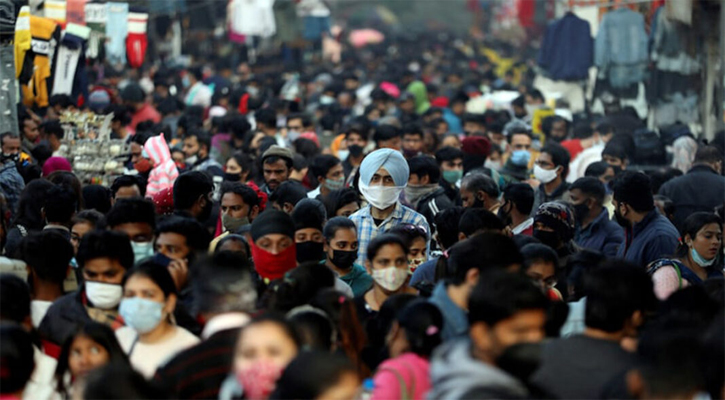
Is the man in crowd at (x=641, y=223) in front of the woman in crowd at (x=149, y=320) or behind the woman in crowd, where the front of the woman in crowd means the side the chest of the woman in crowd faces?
behind

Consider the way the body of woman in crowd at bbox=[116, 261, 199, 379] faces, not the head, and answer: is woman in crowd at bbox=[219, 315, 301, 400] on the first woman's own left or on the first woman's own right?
on the first woman's own left

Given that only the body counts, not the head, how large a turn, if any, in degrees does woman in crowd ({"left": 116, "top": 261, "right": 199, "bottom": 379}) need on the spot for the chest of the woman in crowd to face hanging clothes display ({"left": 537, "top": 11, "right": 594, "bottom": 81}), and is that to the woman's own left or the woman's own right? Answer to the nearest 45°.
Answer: approximately 180°

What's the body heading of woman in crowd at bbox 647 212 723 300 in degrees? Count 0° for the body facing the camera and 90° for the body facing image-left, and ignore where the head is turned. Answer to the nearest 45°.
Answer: approximately 315°

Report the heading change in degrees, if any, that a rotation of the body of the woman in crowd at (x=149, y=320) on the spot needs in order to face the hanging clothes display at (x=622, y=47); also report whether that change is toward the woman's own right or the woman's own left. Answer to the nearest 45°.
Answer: approximately 180°

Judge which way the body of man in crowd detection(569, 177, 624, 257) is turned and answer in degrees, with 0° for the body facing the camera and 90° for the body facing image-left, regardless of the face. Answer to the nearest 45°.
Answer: approximately 45°
